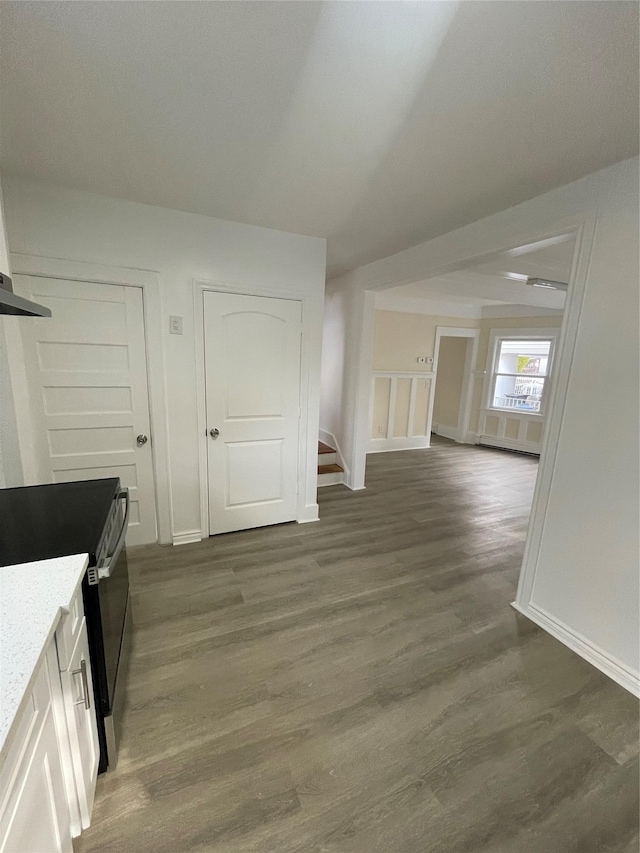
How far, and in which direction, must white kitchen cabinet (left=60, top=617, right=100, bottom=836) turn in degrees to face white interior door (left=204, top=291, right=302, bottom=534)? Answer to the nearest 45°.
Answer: approximately 45° to its left

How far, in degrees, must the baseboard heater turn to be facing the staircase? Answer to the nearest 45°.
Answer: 0° — it already faces it

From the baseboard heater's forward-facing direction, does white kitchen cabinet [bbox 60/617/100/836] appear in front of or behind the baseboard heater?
in front

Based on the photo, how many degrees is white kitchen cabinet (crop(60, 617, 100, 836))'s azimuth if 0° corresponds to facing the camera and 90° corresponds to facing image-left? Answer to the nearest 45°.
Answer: approximately 270°

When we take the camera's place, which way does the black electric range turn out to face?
facing to the right of the viewer

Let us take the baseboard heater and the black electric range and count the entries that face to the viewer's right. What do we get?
1

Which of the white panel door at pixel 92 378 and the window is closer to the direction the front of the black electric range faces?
the window

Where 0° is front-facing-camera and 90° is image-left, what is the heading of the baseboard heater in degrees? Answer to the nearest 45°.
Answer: approximately 45°

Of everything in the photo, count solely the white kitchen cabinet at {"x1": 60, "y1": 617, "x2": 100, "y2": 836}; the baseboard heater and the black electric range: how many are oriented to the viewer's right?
2
